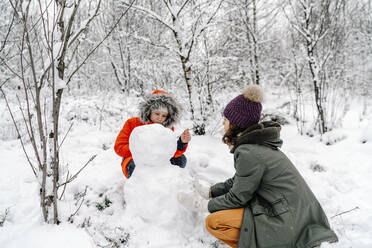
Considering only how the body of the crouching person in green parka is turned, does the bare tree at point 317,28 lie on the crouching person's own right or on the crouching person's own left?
on the crouching person's own right

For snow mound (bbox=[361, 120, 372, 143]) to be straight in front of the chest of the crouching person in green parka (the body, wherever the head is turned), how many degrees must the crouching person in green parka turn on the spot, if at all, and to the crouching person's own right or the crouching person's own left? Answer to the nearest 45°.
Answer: approximately 135° to the crouching person's own right

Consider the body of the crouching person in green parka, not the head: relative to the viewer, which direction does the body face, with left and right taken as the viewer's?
facing to the left of the viewer

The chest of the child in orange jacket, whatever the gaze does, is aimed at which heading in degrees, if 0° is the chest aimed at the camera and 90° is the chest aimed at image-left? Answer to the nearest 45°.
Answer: approximately 0°

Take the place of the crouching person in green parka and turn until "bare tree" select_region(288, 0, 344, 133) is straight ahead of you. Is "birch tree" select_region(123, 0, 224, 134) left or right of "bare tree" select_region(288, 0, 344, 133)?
left

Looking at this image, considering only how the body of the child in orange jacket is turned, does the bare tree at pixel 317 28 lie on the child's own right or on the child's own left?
on the child's own left

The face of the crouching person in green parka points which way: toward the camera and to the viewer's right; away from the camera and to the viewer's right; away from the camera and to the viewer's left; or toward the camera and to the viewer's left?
away from the camera and to the viewer's left

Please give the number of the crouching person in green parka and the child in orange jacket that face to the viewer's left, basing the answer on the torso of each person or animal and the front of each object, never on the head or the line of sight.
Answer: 1

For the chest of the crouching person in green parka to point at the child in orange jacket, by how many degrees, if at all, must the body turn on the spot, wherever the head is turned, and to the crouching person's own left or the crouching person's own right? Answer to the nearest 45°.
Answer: approximately 45° to the crouching person's own right

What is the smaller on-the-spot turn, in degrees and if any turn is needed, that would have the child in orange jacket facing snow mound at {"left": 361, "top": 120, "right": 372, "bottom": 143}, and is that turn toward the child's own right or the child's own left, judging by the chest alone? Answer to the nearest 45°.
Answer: approximately 90° to the child's own left
